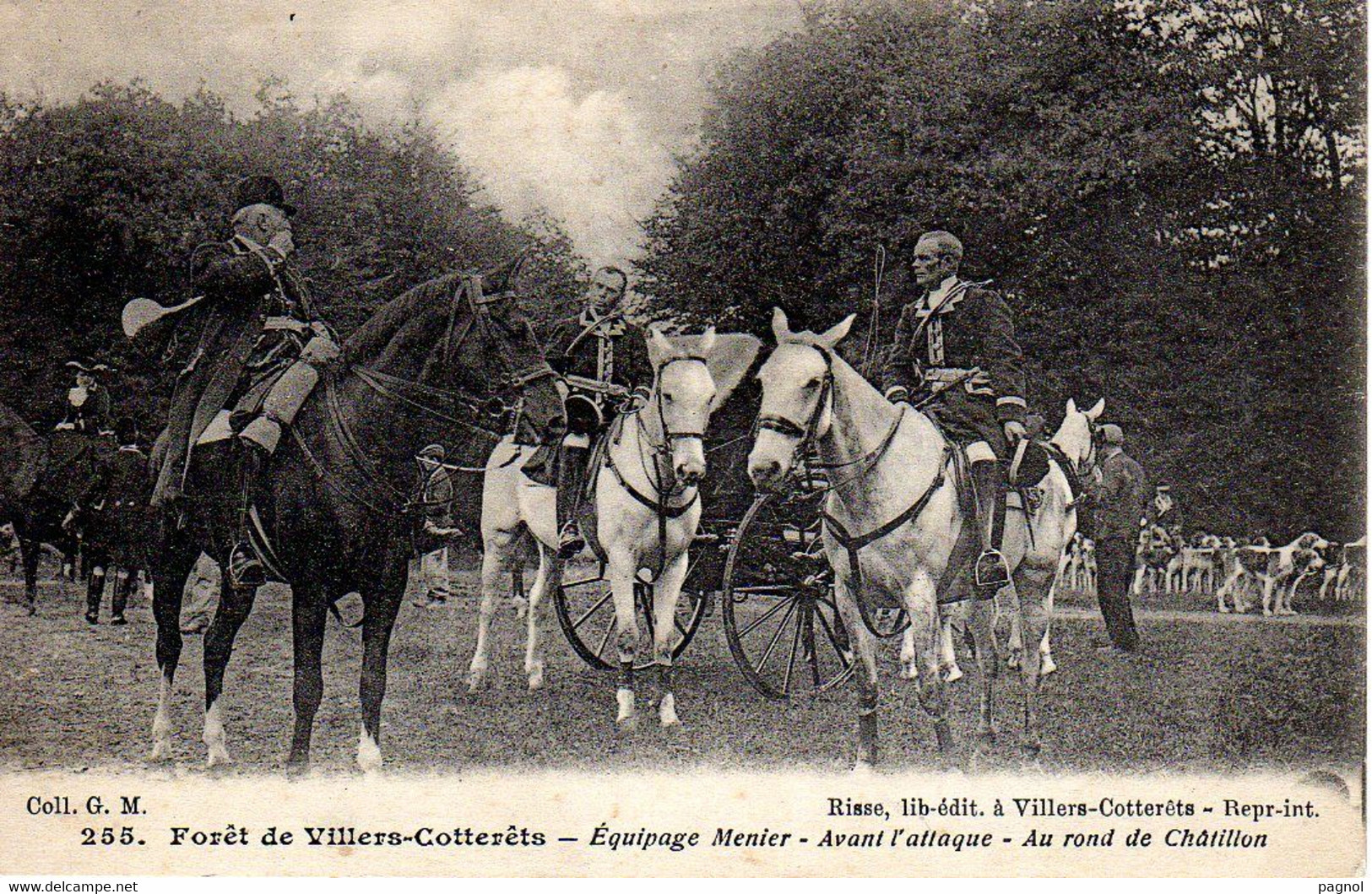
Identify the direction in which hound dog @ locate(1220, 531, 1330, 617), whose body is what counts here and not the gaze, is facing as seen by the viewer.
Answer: to the viewer's right

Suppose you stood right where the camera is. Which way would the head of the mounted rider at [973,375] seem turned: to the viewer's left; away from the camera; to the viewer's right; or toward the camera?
to the viewer's left

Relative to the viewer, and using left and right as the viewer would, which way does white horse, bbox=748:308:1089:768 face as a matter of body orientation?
facing the viewer and to the left of the viewer

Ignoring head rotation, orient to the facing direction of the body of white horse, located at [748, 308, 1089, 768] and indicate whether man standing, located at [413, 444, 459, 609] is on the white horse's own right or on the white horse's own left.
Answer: on the white horse's own right

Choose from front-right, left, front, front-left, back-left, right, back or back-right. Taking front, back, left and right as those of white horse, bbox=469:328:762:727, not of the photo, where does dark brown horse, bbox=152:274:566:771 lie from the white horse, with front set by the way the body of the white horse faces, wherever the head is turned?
right

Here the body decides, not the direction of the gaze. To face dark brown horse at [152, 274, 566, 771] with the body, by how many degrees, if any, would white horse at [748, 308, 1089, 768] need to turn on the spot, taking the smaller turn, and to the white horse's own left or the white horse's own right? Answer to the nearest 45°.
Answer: approximately 45° to the white horse's own right

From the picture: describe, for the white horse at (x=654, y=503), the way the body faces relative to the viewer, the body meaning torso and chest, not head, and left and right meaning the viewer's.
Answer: facing the viewer and to the right of the viewer

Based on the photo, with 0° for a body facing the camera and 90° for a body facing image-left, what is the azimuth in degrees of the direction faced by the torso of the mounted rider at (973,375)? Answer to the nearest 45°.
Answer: approximately 45°
